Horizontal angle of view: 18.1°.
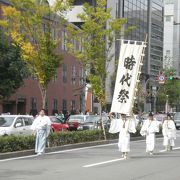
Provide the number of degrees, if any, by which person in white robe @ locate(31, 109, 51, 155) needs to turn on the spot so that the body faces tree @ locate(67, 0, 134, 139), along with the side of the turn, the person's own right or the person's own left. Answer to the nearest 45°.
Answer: approximately 180°

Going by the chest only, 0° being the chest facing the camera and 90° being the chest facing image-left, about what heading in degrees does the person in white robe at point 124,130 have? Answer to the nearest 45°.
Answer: approximately 0°

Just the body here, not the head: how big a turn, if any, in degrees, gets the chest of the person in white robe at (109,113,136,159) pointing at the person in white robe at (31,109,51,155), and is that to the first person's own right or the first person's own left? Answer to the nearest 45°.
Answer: approximately 90° to the first person's own right

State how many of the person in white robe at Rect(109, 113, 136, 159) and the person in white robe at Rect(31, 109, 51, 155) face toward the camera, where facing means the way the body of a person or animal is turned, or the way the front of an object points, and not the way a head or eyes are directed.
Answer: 2

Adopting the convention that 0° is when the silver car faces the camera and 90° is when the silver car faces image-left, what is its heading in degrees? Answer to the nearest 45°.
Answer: approximately 45°

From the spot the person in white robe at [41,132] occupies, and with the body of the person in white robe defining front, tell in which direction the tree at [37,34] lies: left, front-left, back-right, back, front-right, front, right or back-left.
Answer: back

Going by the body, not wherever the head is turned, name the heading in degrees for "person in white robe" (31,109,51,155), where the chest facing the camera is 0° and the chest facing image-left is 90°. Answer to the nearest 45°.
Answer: approximately 0°

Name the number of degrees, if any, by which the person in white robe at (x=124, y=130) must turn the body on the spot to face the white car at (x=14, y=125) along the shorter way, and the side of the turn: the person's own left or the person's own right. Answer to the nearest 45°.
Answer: approximately 135° to the person's own right
